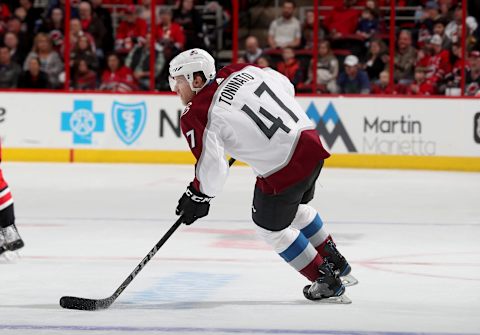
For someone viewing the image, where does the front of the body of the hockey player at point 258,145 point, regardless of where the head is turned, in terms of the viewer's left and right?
facing away from the viewer and to the left of the viewer

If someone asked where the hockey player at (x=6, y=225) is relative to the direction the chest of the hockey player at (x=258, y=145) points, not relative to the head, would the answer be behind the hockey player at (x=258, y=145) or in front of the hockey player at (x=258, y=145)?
in front

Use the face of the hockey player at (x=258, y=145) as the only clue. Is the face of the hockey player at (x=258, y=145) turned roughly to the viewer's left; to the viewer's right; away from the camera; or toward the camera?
to the viewer's left

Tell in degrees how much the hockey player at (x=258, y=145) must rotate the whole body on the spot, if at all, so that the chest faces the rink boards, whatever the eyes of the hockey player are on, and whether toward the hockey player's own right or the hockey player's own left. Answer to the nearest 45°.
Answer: approximately 45° to the hockey player's own right

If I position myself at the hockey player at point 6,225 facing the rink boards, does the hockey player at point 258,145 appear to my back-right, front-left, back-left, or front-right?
back-right
